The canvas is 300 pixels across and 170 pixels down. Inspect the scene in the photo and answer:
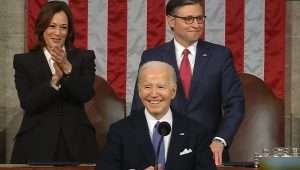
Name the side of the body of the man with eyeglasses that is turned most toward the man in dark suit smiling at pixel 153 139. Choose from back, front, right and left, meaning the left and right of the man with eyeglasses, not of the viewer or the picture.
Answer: front

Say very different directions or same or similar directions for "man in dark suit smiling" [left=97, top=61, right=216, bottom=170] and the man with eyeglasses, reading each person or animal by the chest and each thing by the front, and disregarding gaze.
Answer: same or similar directions

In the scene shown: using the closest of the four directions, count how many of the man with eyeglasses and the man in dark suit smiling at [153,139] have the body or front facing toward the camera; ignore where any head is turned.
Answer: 2

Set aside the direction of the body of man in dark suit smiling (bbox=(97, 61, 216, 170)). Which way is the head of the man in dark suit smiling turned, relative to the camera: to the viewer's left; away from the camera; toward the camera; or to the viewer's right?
toward the camera

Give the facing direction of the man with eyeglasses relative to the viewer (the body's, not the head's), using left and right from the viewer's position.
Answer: facing the viewer

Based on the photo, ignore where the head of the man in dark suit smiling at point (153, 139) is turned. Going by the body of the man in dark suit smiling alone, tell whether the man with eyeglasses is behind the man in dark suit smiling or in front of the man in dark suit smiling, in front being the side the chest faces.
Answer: behind

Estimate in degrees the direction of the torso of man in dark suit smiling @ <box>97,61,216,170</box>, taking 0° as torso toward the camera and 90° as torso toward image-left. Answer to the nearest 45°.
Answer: approximately 0°
